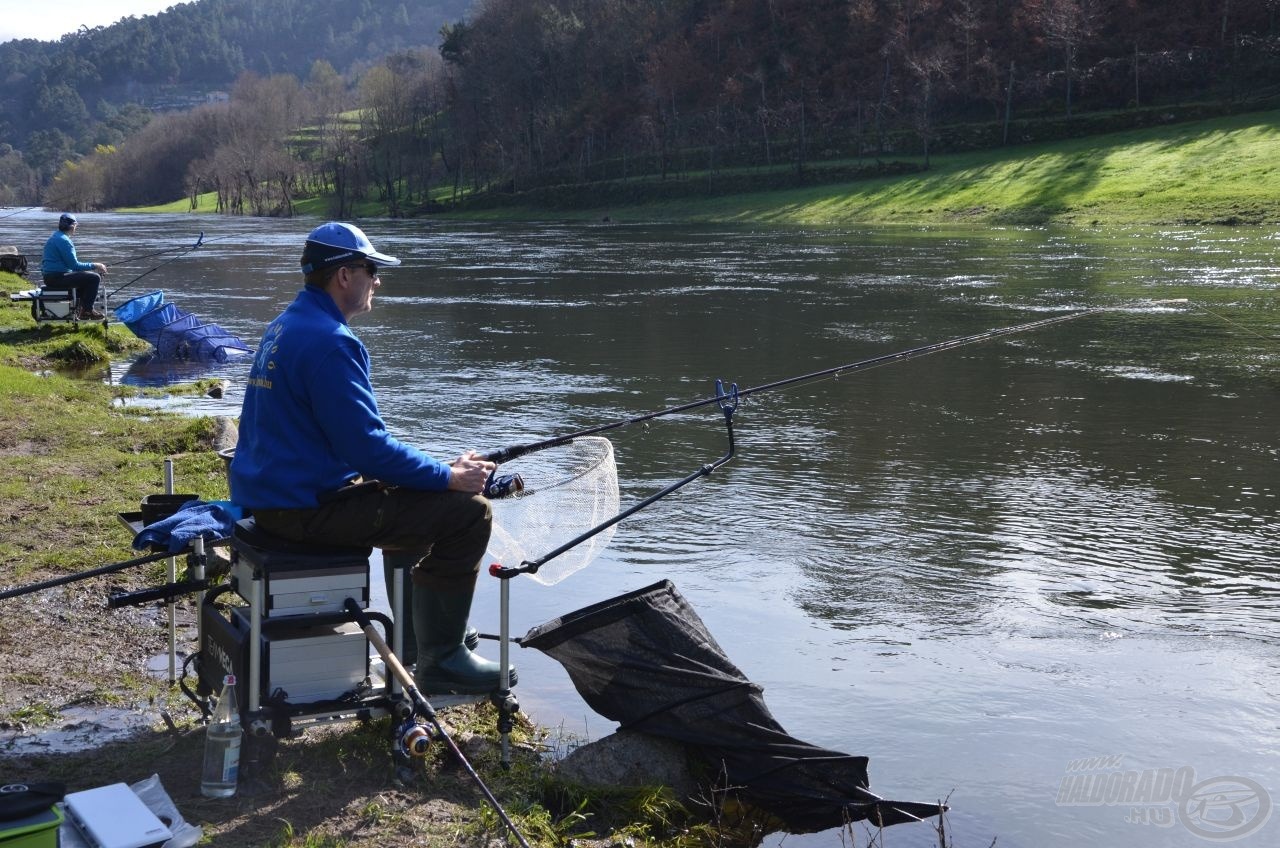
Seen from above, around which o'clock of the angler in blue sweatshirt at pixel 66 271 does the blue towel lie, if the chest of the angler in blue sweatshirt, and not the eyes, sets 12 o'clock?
The blue towel is roughly at 3 o'clock from the angler in blue sweatshirt.

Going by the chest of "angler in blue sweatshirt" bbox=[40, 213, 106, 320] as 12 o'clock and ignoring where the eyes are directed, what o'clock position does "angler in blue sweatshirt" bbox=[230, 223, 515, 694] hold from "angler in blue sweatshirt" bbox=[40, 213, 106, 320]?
"angler in blue sweatshirt" bbox=[230, 223, 515, 694] is roughly at 3 o'clock from "angler in blue sweatshirt" bbox=[40, 213, 106, 320].

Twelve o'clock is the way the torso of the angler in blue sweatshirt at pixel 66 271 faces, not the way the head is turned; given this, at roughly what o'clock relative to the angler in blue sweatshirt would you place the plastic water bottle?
The plastic water bottle is roughly at 3 o'clock from the angler in blue sweatshirt.

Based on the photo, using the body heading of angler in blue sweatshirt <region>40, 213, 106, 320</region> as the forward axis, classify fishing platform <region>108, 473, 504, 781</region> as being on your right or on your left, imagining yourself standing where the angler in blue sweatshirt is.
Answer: on your right

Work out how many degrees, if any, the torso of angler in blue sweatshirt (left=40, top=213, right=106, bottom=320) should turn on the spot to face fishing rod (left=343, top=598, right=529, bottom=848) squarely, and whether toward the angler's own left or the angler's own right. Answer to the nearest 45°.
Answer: approximately 90° to the angler's own right

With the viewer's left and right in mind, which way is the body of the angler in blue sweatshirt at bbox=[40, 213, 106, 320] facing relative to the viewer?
facing to the right of the viewer
